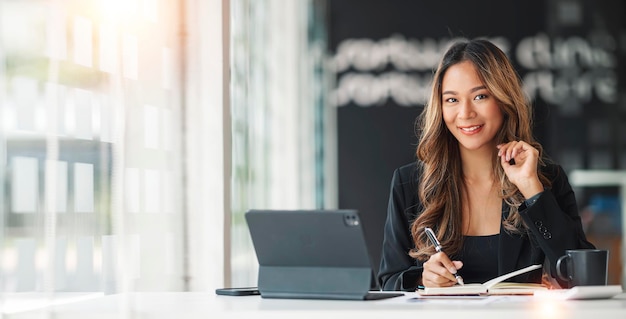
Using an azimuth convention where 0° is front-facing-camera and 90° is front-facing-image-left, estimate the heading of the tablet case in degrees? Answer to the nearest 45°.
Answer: approximately 225°

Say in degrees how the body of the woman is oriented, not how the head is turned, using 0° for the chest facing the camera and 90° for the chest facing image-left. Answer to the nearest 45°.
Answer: approximately 0°

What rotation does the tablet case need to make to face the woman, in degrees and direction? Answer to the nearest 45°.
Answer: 0° — it already faces them

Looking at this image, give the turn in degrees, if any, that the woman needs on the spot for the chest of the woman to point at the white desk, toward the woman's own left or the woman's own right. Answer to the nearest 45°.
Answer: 0° — they already face it

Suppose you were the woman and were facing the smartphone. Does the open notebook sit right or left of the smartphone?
left

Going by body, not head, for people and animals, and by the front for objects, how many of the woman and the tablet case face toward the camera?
1
